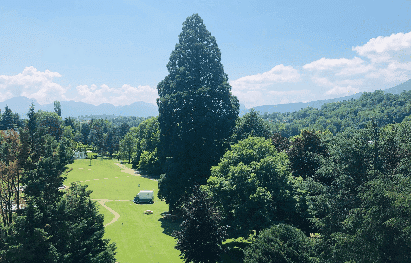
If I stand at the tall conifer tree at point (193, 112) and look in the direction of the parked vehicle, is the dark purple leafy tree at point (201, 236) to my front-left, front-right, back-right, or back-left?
back-left

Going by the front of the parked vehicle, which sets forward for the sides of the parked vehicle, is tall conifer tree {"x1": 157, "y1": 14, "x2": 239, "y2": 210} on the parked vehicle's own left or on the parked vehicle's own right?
on the parked vehicle's own left

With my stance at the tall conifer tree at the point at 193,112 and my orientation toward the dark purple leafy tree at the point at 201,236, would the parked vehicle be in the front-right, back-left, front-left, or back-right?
back-right
